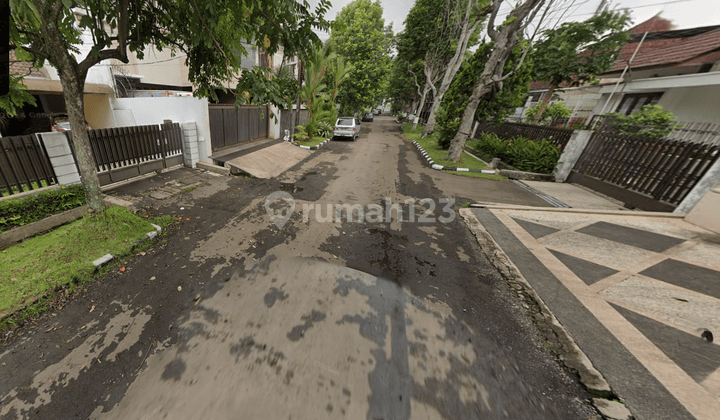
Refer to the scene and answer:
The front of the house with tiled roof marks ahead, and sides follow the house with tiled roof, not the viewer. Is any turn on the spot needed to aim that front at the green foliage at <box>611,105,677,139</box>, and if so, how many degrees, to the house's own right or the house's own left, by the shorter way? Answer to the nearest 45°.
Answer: approximately 45° to the house's own left

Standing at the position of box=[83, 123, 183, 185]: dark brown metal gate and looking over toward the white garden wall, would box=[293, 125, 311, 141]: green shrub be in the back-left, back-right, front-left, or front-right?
front-right

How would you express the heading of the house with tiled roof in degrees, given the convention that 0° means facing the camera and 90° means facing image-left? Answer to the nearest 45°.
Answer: approximately 45°

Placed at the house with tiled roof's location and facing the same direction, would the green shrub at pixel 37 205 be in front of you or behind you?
in front

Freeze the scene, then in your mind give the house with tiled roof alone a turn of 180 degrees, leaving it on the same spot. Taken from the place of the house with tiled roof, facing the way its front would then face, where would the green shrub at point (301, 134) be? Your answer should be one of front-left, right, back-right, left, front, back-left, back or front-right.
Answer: back

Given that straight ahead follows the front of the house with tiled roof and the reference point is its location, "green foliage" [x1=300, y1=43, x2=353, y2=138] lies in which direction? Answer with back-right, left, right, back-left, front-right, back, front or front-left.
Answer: front

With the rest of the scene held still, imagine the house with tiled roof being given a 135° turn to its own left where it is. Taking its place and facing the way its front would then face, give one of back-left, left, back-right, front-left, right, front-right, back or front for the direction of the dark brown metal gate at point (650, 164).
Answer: right

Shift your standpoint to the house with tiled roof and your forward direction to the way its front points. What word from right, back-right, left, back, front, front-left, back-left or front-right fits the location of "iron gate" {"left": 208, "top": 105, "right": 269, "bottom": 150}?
front

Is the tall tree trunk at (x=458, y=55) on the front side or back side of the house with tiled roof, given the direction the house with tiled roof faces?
on the front side

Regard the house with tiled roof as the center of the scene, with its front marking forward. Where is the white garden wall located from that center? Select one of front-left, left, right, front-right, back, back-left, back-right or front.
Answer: front

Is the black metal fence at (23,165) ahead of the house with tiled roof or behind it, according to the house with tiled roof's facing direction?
ahead

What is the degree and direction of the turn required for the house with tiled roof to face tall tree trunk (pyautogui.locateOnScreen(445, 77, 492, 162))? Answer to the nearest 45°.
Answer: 0° — it already faces it
